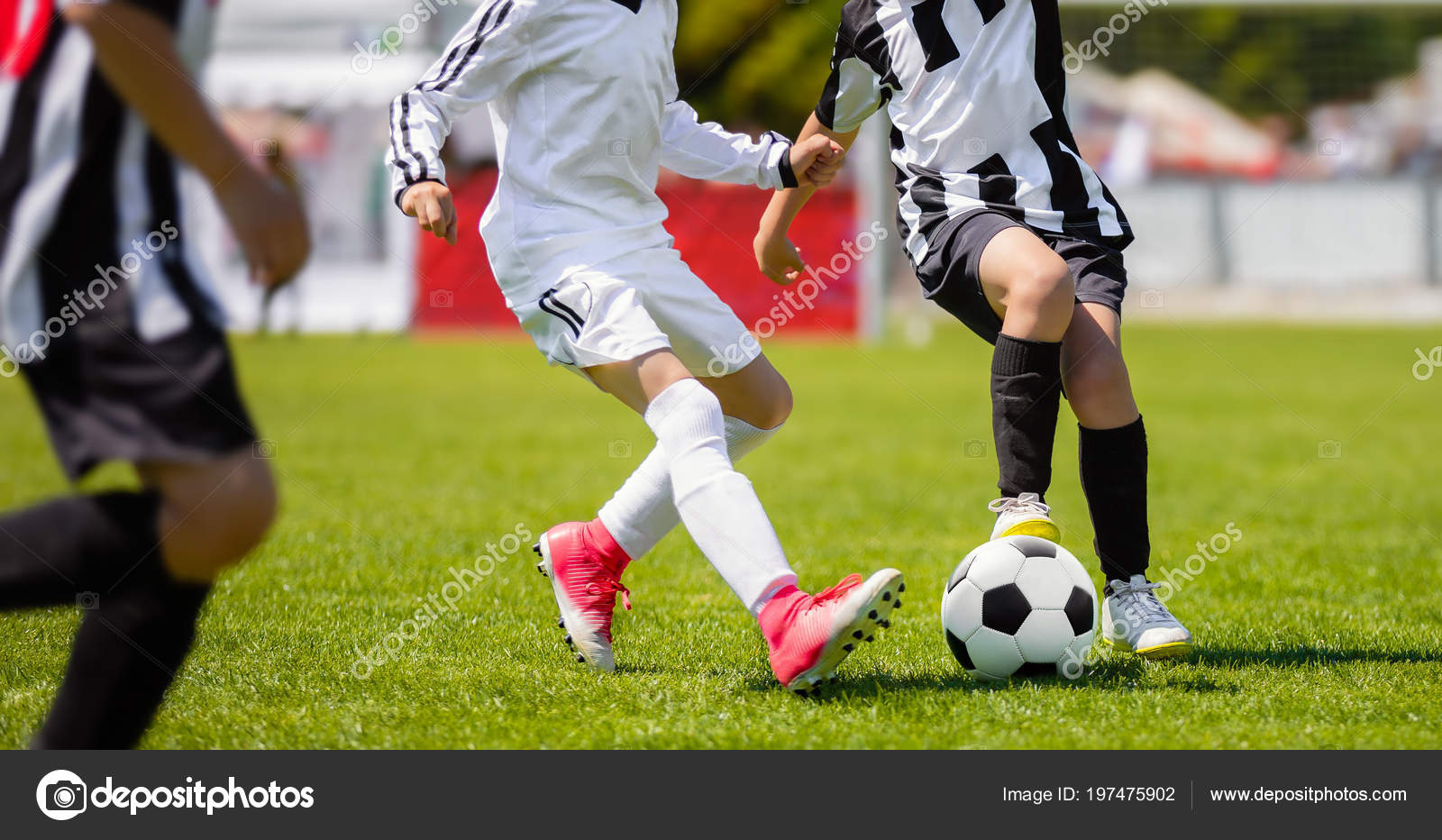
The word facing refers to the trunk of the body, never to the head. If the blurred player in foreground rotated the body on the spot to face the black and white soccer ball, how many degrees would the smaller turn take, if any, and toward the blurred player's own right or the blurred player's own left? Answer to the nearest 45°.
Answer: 0° — they already face it

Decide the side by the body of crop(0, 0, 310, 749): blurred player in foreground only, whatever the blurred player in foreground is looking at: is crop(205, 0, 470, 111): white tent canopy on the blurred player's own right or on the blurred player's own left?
on the blurred player's own left

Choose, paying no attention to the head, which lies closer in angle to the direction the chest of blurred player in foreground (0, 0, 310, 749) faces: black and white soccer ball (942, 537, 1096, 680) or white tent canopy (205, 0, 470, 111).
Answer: the black and white soccer ball

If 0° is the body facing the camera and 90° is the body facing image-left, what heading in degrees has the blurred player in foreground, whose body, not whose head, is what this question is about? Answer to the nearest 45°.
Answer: approximately 270°
